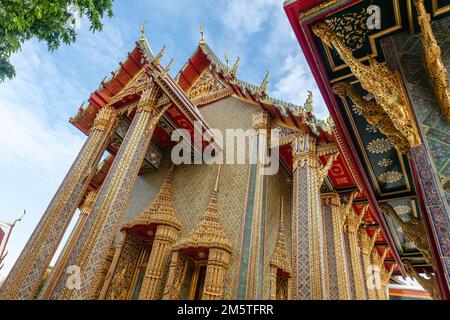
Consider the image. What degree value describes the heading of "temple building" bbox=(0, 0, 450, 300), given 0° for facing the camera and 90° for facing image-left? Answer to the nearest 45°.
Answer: approximately 45°
